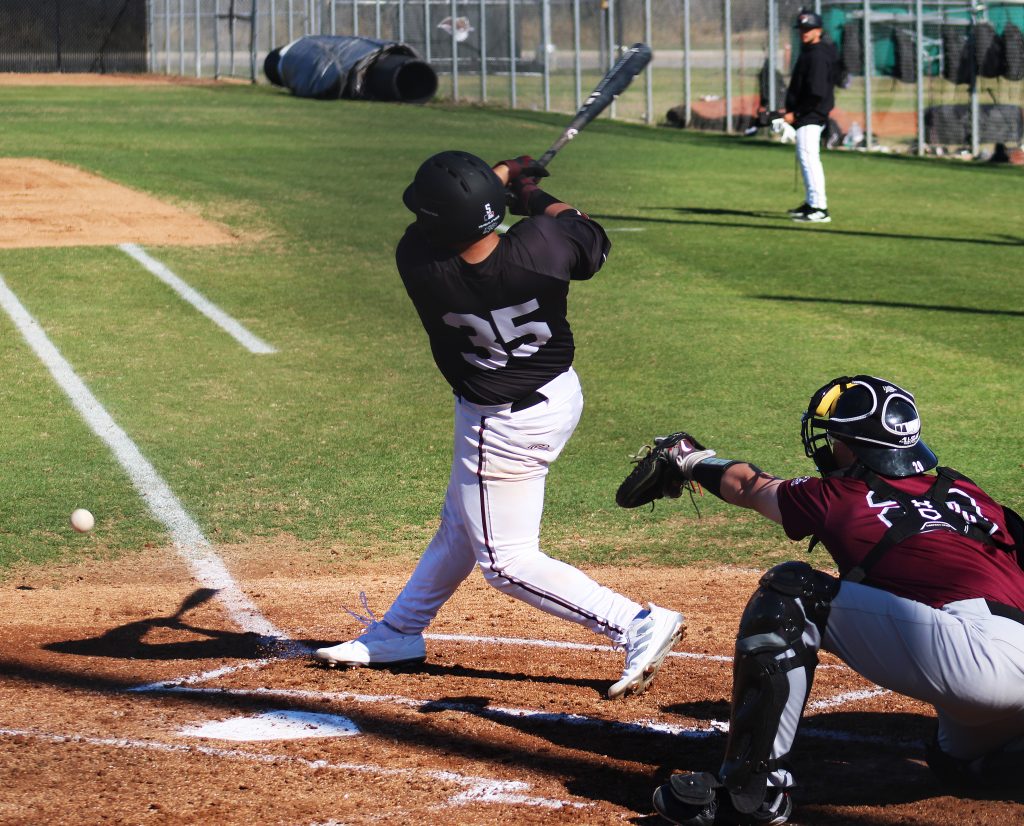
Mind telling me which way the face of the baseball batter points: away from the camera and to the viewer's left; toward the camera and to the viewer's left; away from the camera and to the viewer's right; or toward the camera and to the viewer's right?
away from the camera and to the viewer's left

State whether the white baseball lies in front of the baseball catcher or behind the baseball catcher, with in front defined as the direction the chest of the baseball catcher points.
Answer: in front

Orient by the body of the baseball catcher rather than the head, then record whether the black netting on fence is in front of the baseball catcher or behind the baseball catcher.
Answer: in front

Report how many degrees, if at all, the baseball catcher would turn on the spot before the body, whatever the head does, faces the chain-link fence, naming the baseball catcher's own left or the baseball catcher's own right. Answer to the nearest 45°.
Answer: approximately 45° to the baseball catcher's own right

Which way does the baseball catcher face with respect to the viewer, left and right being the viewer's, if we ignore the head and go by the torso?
facing away from the viewer and to the left of the viewer

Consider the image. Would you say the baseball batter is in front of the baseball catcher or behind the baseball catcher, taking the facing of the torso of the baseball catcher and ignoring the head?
in front
